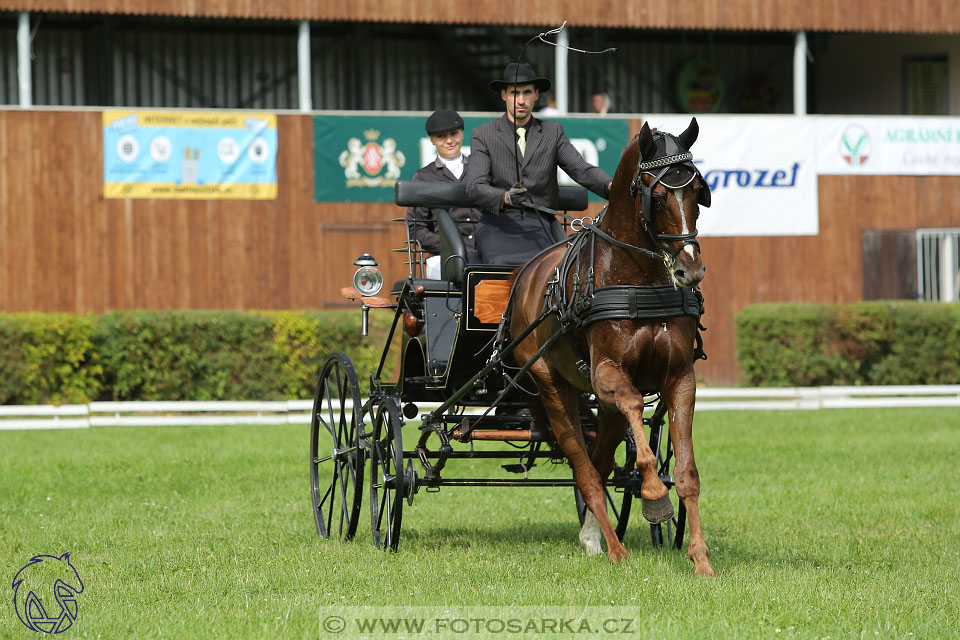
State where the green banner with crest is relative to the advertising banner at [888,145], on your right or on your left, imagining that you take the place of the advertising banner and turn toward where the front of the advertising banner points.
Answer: on your right

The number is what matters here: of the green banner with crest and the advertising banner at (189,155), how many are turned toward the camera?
2

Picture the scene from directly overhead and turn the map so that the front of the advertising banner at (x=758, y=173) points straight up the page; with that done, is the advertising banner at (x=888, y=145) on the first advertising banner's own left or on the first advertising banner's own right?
on the first advertising banner's own left

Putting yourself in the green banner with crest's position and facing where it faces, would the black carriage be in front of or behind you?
in front

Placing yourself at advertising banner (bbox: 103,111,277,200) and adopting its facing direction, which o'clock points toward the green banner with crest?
The green banner with crest is roughly at 9 o'clock from the advertising banner.

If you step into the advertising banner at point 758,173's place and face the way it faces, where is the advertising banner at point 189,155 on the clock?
the advertising banner at point 189,155 is roughly at 2 o'clock from the advertising banner at point 758,173.

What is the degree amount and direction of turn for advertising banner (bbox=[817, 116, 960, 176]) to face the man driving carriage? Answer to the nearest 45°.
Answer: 0° — it already faces them

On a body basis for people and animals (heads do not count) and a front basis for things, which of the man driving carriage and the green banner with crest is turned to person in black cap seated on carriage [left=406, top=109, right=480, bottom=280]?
the green banner with crest

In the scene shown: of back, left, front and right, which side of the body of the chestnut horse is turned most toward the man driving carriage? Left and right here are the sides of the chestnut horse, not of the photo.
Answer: back

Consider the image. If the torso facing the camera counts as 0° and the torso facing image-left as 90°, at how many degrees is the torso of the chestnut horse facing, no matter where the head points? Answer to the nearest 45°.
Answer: approximately 315°
